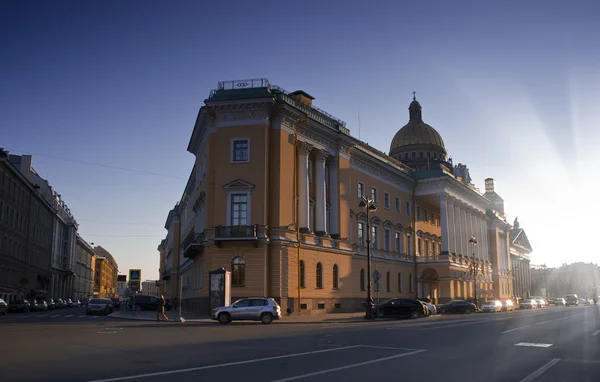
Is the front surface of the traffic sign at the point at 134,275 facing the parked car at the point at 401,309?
no

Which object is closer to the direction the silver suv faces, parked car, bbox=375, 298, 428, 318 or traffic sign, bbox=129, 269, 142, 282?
the traffic sign

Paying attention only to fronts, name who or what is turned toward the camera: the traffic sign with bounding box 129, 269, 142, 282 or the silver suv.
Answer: the traffic sign

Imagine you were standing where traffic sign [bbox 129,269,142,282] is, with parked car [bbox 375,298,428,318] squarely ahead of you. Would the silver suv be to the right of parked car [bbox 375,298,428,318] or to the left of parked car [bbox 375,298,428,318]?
right

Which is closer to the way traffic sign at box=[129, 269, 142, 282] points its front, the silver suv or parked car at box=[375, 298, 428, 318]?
the silver suv

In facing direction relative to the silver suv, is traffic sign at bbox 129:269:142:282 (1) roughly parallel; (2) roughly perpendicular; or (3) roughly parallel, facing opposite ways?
roughly perpendicular

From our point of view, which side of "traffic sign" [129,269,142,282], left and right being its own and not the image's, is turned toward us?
front

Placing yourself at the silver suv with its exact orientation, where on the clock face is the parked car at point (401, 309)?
The parked car is roughly at 5 o'clock from the silver suv.

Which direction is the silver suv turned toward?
to the viewer's left

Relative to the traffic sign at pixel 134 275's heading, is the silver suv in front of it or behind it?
in front

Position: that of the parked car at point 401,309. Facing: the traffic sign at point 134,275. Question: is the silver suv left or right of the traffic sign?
left

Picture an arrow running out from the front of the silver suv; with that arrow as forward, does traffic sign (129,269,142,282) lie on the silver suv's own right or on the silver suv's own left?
on the silver suv's own right

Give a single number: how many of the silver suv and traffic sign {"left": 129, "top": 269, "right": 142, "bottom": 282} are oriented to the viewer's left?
1
